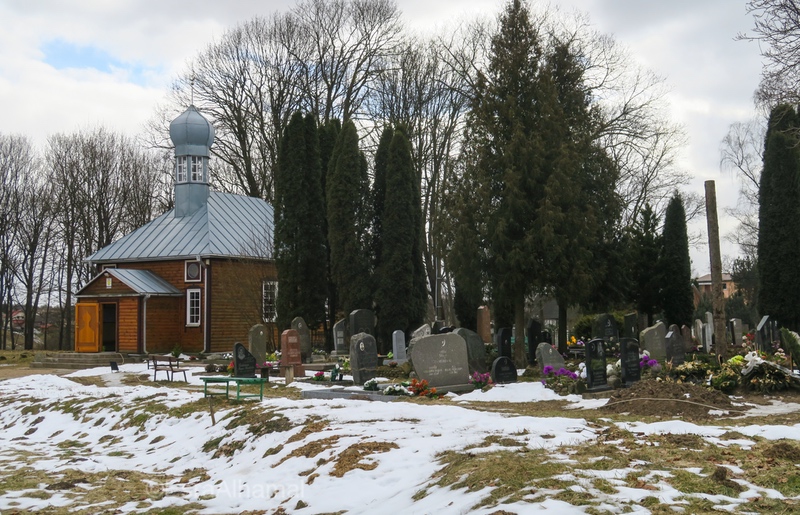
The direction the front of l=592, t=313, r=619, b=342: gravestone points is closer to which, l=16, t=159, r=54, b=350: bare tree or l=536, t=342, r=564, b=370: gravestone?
the gravestone

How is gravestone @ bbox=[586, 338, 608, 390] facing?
toward the camera

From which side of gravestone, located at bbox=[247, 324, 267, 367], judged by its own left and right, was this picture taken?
front

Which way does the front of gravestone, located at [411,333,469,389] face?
toward the camera

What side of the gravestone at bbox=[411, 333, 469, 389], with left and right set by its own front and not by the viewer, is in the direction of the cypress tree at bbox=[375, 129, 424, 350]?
back

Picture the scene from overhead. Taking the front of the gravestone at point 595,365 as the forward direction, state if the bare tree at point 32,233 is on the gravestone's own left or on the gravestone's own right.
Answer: on the gravestone's own right

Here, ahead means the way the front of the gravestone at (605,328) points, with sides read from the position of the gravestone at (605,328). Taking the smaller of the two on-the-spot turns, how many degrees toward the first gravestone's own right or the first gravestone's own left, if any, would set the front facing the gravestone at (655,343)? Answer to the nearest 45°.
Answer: approximately 45° to the first gravestone's own left

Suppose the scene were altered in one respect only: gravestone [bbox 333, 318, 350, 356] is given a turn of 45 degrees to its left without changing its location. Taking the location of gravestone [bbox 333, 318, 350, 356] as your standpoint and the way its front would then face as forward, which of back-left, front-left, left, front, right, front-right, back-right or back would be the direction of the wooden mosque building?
back-right

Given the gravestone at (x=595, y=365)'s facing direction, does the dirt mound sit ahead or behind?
ahead

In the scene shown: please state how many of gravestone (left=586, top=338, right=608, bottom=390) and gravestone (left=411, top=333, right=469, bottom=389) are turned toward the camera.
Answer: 2

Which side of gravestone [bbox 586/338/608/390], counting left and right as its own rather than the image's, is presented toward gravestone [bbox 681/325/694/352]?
back
